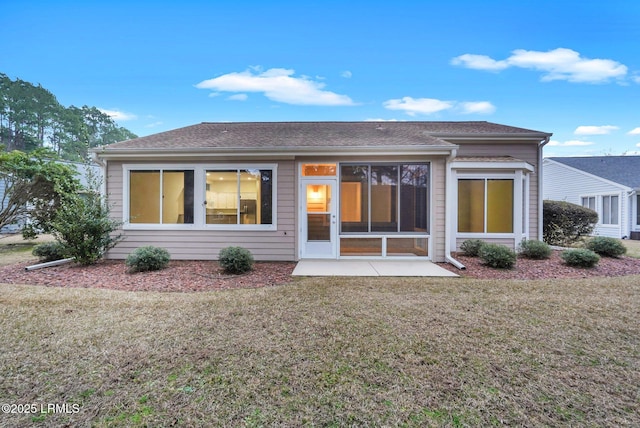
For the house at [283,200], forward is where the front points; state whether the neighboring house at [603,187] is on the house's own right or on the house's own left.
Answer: on the house's own left

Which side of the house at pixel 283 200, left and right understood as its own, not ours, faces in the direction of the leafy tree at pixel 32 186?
right

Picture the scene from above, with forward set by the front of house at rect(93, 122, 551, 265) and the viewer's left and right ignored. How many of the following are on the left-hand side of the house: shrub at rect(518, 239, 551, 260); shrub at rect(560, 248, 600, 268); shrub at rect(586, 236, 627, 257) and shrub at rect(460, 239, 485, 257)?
4

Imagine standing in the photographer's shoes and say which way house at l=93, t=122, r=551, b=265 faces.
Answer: facing the viewer

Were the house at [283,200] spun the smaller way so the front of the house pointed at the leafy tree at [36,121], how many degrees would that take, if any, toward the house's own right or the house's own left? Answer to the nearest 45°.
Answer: approximately 135° to the house's own right

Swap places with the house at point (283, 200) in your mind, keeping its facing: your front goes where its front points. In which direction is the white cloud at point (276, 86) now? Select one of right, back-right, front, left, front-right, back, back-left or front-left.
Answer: back

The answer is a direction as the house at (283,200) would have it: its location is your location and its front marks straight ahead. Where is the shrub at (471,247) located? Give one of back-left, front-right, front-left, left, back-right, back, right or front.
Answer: left

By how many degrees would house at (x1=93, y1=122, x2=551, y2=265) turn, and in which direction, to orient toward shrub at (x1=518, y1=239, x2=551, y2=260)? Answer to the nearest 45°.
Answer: approximately 90° to its left

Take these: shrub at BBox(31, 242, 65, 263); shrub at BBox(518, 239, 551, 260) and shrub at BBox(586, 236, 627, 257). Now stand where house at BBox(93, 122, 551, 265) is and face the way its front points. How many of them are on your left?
2

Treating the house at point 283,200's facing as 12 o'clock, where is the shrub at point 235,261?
The shrub is roughly at 1 o'clock from the house.

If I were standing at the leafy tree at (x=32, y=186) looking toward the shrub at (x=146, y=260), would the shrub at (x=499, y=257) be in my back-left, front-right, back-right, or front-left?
front-left

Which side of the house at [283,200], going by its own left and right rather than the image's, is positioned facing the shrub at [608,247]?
left

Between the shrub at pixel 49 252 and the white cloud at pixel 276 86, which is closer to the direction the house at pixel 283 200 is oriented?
the shrub

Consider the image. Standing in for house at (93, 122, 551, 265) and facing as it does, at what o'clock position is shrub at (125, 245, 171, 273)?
The shrub is roughly at 2 o'clock from the house.

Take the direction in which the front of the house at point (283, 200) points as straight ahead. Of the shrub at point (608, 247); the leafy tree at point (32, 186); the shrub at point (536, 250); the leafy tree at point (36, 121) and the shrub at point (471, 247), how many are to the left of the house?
3

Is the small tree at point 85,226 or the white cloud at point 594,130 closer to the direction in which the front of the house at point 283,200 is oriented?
the small tree

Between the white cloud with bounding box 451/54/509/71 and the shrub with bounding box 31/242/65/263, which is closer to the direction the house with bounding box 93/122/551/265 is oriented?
the shrub

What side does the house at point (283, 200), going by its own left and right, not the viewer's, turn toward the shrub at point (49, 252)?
right
